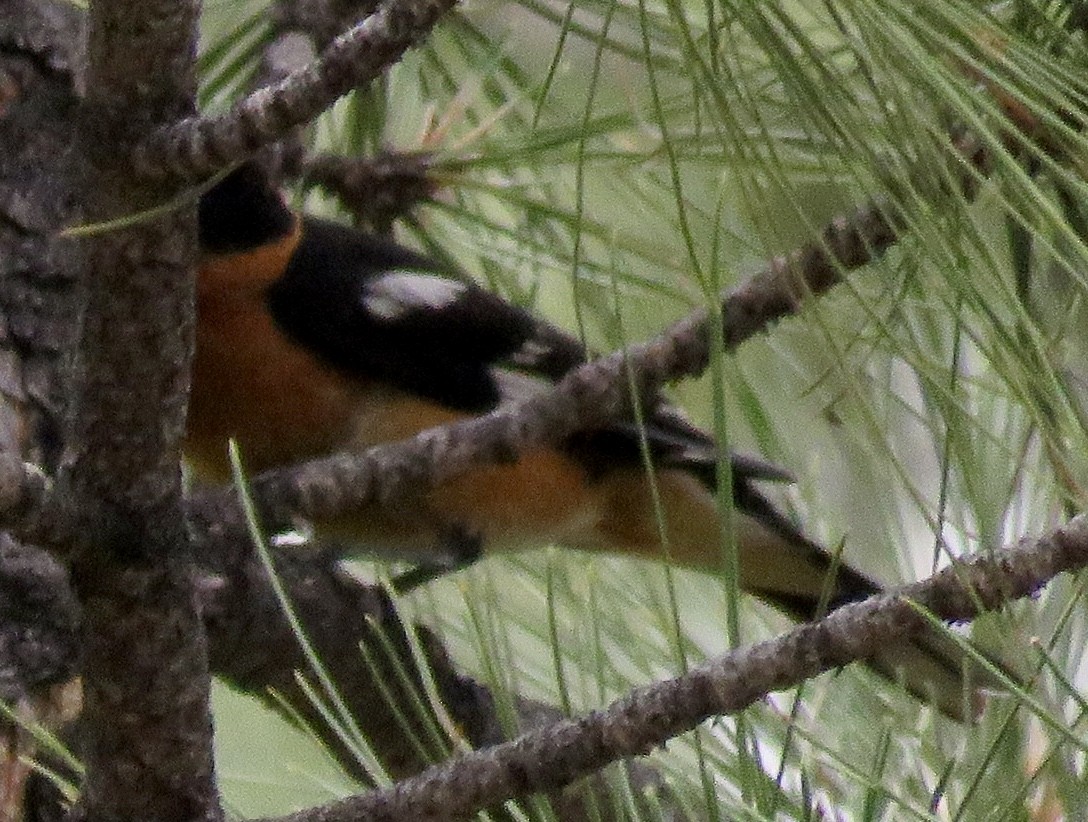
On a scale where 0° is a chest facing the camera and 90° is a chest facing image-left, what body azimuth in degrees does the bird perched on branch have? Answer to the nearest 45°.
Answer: approximately 90°
